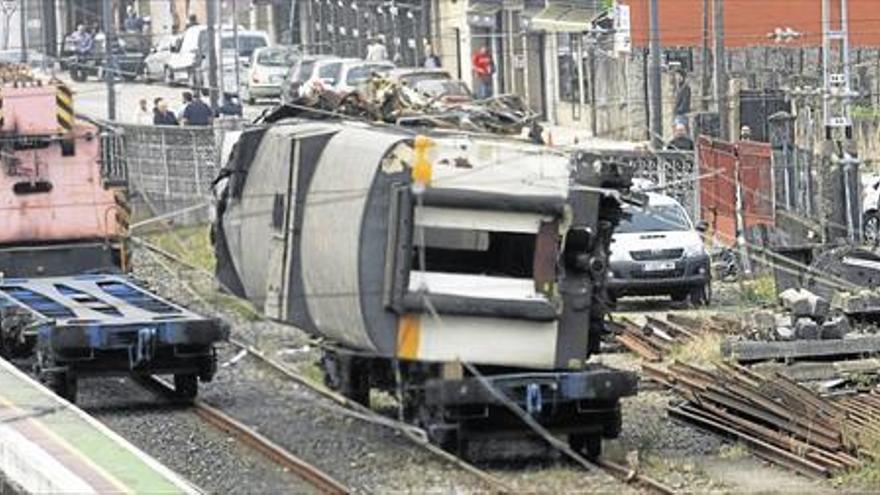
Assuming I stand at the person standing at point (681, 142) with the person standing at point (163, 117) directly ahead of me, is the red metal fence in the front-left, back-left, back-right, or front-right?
back-left

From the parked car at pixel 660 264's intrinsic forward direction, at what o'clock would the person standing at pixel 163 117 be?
The person standing is roughly at 5 o'clock from the parked car.

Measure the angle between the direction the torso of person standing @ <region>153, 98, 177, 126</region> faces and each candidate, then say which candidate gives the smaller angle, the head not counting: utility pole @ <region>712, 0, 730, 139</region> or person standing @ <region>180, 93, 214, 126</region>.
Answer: the person standing

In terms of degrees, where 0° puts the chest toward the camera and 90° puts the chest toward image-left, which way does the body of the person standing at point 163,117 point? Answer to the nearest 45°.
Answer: approximately 0°

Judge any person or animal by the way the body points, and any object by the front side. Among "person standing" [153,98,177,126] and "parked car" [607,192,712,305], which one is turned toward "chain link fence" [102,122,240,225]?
the person standing

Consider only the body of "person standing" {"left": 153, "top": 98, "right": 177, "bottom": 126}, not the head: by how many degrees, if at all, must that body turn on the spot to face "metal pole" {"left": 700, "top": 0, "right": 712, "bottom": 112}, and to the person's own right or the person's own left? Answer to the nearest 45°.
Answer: approximately 90° to the person's own left

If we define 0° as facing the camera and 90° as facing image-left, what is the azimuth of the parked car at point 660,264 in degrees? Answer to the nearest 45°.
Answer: approximately 0°

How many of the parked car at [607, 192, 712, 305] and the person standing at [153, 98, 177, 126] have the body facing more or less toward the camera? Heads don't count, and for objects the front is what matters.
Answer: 2

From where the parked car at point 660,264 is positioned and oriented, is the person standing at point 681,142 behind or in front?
behind

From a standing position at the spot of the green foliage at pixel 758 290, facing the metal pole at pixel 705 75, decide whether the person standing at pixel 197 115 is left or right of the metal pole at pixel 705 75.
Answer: left
